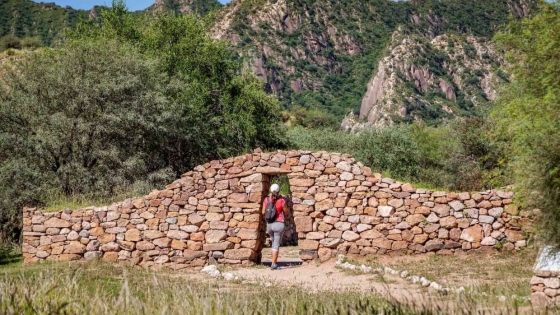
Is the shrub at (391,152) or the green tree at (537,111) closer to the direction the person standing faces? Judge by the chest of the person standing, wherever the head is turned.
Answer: the shrub

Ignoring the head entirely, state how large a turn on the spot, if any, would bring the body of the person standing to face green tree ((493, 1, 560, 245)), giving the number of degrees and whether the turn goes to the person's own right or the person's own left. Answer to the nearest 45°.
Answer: approximately 90° to the person's own right

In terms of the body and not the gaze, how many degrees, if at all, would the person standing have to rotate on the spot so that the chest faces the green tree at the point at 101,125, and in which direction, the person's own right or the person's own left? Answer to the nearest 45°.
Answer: approximately 45° to the person's own left

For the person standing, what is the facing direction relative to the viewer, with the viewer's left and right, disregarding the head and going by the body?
facing away from the viewer

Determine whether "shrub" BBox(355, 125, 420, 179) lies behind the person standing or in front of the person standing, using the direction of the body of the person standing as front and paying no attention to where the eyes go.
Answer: in front
